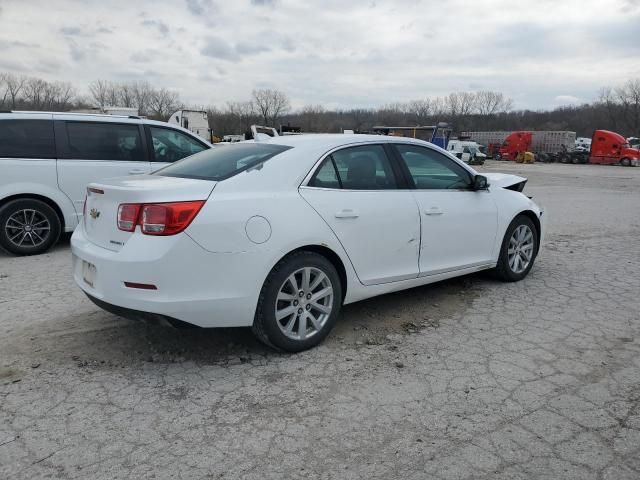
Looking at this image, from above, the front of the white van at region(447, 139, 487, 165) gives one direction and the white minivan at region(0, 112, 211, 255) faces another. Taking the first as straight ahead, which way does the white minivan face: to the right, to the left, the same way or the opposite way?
to the left

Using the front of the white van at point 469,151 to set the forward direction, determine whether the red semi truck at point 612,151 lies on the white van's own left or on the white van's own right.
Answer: on the white van's own left

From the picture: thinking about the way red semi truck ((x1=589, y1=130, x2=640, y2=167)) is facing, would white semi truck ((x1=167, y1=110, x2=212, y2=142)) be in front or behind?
behind

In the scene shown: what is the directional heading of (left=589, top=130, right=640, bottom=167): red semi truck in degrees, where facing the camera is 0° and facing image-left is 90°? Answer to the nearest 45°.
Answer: approximately 270°

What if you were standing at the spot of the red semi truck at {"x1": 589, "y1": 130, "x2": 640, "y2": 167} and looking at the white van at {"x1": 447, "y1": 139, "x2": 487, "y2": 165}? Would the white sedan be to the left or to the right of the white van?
left

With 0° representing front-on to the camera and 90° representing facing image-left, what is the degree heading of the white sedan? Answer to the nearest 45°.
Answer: approximately 225°

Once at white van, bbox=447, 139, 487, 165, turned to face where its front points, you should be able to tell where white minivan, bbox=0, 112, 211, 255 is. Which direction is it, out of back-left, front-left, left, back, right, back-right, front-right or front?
front-right

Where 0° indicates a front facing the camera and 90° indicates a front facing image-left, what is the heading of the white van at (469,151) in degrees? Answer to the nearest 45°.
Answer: approximately 315°

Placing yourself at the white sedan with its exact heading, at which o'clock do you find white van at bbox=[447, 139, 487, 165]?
The white van is roughly at 11 o'clock from the white sedan.

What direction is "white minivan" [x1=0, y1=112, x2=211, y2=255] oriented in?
to the viewer's right
